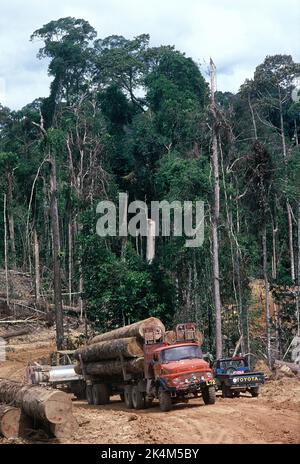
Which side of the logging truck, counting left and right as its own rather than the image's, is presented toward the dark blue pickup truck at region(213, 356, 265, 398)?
left

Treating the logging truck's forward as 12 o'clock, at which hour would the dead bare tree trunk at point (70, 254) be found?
The dead bare tree trunk is roughly at 7 o'clock from the logging truck.

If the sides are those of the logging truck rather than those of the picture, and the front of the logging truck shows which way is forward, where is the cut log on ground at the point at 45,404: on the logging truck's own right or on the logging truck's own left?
on the logging truck's own right

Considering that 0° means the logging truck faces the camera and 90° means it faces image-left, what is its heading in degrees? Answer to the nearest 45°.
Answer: approximately 315°

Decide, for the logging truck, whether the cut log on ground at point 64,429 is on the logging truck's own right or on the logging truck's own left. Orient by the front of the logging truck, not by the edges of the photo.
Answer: on the logging truck's own right
